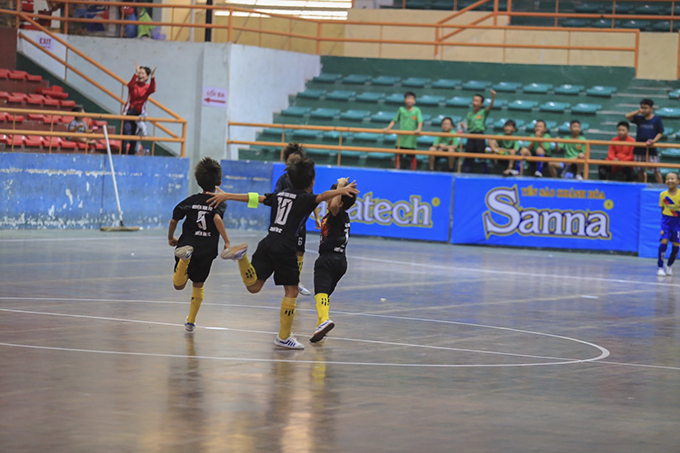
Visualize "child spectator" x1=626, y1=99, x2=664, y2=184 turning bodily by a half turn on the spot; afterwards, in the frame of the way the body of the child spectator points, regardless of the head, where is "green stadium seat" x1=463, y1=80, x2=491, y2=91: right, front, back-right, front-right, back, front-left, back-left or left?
left

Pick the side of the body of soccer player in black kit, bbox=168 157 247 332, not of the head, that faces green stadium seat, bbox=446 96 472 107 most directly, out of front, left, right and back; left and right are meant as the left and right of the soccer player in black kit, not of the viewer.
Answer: front

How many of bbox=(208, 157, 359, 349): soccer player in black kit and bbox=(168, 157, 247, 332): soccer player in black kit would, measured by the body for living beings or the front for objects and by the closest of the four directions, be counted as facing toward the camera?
0

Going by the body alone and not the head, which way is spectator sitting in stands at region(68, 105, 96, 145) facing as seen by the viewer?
toward the camera

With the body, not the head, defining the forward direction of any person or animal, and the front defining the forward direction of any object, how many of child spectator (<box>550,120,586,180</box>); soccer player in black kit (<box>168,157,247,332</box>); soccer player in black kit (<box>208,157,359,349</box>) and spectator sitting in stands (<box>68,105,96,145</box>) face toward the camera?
2

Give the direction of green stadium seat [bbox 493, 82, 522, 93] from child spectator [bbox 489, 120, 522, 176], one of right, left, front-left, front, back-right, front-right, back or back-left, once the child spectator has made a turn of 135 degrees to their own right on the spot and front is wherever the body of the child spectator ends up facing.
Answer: front-right

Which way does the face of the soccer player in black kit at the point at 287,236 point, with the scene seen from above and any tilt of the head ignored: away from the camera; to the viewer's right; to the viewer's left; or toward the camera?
away from the camera

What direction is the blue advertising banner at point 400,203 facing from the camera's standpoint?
toward the camera

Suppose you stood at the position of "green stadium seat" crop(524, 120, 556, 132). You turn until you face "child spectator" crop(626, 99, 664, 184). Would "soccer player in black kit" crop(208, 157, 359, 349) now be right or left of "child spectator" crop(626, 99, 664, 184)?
right

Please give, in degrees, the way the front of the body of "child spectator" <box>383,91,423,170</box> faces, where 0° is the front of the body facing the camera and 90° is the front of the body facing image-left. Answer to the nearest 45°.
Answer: approximately 0°

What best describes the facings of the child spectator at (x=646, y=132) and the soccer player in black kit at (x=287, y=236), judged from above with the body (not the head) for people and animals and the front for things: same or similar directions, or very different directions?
very different directions

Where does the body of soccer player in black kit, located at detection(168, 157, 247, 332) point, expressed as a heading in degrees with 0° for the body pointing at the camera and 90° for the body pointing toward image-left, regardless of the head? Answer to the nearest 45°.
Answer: approximately 180°

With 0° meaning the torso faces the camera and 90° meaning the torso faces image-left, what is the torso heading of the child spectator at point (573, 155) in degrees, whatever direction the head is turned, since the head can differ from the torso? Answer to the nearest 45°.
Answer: approximately 0°

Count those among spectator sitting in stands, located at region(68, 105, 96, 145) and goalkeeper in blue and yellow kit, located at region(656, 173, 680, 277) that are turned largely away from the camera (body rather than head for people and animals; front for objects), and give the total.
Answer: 0

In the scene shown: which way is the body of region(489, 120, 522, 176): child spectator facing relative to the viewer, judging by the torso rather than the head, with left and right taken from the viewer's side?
facing the viewer

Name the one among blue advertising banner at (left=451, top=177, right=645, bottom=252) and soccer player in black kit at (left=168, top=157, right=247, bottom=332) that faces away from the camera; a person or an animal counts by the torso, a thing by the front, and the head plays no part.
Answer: the soccer player in black kit

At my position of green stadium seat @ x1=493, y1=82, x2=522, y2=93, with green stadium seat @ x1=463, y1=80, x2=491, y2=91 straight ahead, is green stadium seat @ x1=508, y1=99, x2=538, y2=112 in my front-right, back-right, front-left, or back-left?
back-left
